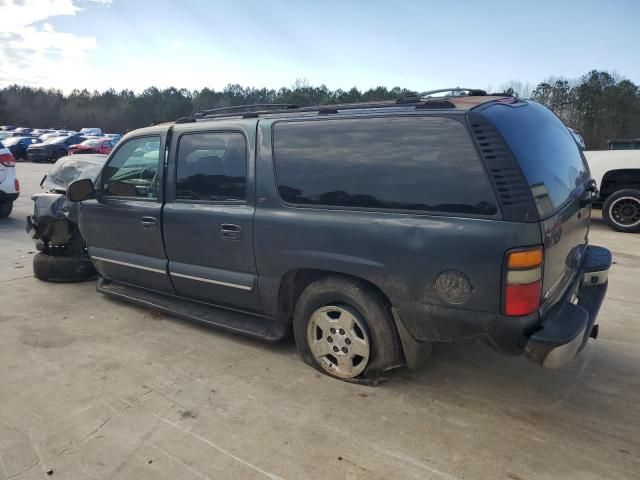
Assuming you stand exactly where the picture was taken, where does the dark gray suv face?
facing away from the viewer and to the left of the viewer

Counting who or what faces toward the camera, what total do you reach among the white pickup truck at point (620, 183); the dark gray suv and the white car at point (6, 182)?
0

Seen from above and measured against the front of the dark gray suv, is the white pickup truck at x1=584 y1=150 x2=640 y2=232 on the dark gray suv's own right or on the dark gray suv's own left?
on the dark gray suv's own right

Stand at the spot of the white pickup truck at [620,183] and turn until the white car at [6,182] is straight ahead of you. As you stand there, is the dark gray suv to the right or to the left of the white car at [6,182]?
left

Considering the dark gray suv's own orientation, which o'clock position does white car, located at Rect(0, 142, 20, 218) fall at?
The white car is roughly at 12 o'clock from the dark gray suv.

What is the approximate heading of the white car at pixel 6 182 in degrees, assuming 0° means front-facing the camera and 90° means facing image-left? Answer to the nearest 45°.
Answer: approximately 135°
